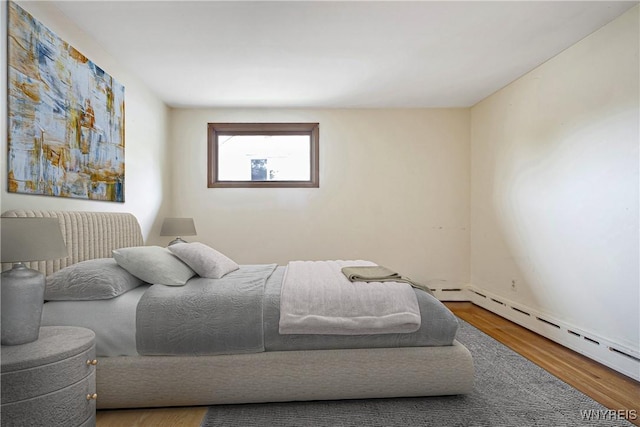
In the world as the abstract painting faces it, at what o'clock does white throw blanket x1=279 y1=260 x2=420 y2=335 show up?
The white throw blanket is roughly at 12 o'clock from the abstract painting.

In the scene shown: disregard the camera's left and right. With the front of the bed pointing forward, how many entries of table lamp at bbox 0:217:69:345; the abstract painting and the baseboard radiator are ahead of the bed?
1

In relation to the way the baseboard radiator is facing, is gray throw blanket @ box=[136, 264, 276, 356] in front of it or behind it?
in front

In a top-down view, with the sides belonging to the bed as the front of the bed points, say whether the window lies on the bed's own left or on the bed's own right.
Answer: on the bed's own left

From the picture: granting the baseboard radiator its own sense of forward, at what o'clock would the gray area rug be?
The gray area rug is roughly at 11 o'clock from the baseboard radiator.

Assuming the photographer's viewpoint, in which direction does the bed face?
facing to the right of the viewer

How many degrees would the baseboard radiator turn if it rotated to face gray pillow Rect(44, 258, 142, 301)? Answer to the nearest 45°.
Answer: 0° — it already faces it

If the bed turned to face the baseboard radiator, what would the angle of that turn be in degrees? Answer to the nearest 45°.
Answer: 0° — it already faces it

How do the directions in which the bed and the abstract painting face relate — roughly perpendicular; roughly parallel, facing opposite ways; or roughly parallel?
roughly parallel

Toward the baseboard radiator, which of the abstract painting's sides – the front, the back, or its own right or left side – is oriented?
front

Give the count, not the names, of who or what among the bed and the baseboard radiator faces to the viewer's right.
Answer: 1

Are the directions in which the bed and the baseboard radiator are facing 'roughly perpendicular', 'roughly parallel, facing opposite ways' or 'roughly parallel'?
roughly parallel, facing opposite ways

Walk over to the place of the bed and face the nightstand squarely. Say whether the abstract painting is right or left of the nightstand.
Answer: right

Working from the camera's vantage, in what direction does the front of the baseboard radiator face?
facing the viewer and to the left of the viewer

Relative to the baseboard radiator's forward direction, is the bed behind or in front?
in front
